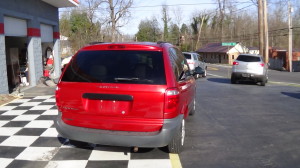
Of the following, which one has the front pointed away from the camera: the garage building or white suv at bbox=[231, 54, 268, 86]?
the white suv

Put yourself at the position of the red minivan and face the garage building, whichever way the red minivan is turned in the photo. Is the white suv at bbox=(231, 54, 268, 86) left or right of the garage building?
right

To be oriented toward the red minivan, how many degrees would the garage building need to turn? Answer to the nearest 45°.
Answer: approximately 45° to its right

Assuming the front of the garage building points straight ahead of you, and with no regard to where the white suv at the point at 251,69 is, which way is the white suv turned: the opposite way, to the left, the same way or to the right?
to the left

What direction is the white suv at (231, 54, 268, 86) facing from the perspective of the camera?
away from the camera

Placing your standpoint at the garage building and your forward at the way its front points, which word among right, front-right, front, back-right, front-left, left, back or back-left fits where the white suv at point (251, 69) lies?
front-left

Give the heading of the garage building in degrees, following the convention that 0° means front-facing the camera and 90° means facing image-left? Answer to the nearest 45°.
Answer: approximately 315°

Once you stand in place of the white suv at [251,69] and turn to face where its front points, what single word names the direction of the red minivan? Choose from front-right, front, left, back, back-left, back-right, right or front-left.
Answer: back

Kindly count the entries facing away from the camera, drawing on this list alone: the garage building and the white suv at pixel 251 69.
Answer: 1

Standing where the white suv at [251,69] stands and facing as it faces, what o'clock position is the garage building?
The garage building is roughly at 8 o'clock from the white suv.
